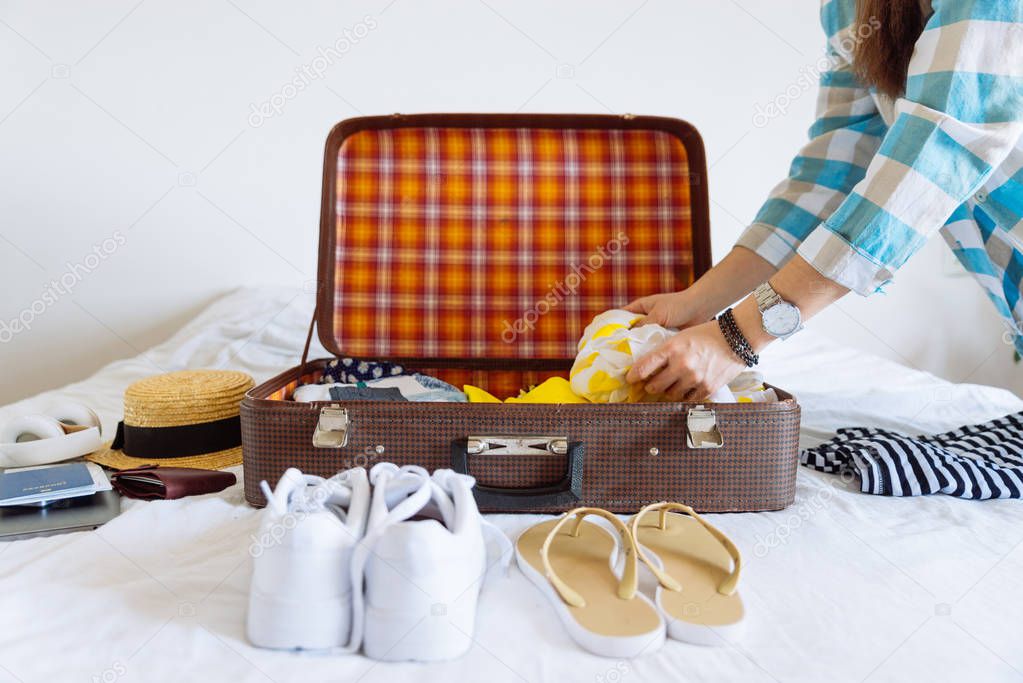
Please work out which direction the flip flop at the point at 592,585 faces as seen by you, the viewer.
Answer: facing away from the viewer and to the left of the viewer

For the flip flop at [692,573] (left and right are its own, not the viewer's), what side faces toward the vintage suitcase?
front

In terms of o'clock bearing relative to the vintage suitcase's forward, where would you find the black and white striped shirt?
The black and white striped shirt is roughly at 10 o'clock from the vintage suitcase.

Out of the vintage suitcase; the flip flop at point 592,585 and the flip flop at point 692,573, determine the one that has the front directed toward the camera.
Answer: the vintage suitcase

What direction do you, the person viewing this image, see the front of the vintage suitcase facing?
facing the viewer

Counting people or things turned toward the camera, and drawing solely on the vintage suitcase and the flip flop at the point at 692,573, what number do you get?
1

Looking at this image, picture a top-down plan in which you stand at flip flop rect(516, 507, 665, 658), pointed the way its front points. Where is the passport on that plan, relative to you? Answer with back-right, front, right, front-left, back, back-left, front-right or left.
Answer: front-left

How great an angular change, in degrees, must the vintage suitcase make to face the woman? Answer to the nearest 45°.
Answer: approximately 45° to its left

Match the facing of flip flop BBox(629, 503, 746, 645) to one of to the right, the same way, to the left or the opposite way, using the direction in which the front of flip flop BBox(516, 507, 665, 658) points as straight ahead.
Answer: the same way
